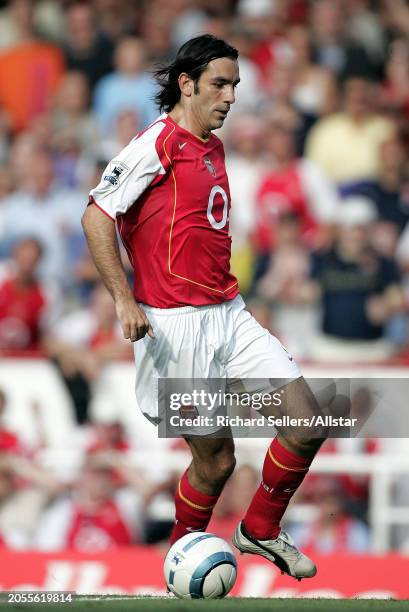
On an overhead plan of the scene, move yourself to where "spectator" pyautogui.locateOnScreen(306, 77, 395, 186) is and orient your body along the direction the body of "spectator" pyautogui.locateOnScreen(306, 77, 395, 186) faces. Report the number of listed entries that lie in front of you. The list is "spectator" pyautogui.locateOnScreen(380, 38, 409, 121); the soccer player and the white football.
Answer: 2

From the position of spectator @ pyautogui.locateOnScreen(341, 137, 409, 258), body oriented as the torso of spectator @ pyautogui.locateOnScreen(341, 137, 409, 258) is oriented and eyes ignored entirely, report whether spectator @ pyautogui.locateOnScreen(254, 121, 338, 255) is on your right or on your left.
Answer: on your right

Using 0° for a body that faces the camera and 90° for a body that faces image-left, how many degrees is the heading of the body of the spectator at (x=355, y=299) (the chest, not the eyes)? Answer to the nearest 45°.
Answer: approximately 0°

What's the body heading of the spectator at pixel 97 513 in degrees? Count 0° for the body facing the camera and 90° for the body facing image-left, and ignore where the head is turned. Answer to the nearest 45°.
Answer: approximately 0°

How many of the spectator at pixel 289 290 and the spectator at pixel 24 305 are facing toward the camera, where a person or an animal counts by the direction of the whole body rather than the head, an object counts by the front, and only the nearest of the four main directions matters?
2

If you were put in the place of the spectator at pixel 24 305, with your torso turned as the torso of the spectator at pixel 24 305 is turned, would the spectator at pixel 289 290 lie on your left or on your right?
on your left

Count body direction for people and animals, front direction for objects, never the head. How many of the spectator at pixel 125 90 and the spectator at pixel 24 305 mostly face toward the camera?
2
